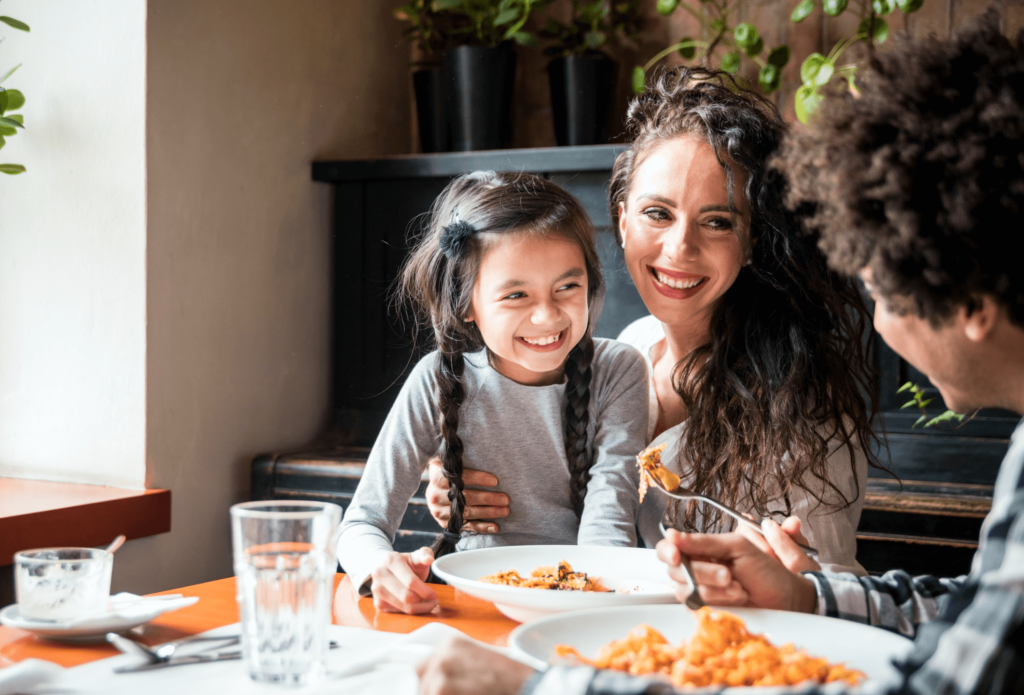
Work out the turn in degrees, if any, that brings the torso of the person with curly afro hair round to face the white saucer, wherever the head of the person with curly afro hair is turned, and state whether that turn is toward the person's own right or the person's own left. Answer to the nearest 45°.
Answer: approximately 45° to the person's own left

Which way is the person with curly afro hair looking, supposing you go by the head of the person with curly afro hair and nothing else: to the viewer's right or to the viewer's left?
to the viewer's left

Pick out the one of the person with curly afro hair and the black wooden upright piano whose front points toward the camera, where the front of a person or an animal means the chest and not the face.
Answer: the black wooden upright piano

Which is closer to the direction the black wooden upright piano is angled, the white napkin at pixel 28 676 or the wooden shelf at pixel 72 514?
the white napkin

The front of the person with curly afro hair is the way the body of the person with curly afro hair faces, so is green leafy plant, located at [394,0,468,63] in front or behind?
in front

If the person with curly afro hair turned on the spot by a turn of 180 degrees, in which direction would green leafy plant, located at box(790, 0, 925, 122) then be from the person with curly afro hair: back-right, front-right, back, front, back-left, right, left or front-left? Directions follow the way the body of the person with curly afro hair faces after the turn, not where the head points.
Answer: back-left

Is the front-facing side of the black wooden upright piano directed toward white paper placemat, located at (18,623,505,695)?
yes

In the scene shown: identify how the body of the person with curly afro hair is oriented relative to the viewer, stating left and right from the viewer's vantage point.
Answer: facing away from the viewer and to the left of the viewer

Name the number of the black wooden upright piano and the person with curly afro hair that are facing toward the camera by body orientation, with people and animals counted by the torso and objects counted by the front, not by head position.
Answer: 1

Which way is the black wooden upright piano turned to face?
toward the camera

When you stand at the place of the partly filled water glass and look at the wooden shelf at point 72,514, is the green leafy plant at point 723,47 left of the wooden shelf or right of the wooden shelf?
right
